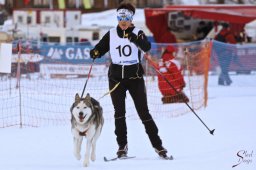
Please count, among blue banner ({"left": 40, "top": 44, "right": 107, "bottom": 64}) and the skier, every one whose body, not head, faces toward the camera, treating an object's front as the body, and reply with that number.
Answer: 2

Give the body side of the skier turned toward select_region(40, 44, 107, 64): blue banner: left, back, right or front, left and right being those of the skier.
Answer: back

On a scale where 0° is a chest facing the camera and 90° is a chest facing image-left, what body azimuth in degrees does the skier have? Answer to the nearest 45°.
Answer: approximately 0°

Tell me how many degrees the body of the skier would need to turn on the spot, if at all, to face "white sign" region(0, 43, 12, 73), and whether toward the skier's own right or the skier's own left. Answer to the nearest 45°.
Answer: approximately 135° to the skier's own right

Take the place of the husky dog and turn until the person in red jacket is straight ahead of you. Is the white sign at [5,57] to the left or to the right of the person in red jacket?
left

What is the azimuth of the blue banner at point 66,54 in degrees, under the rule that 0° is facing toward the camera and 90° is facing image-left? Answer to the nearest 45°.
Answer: approximately 0°
